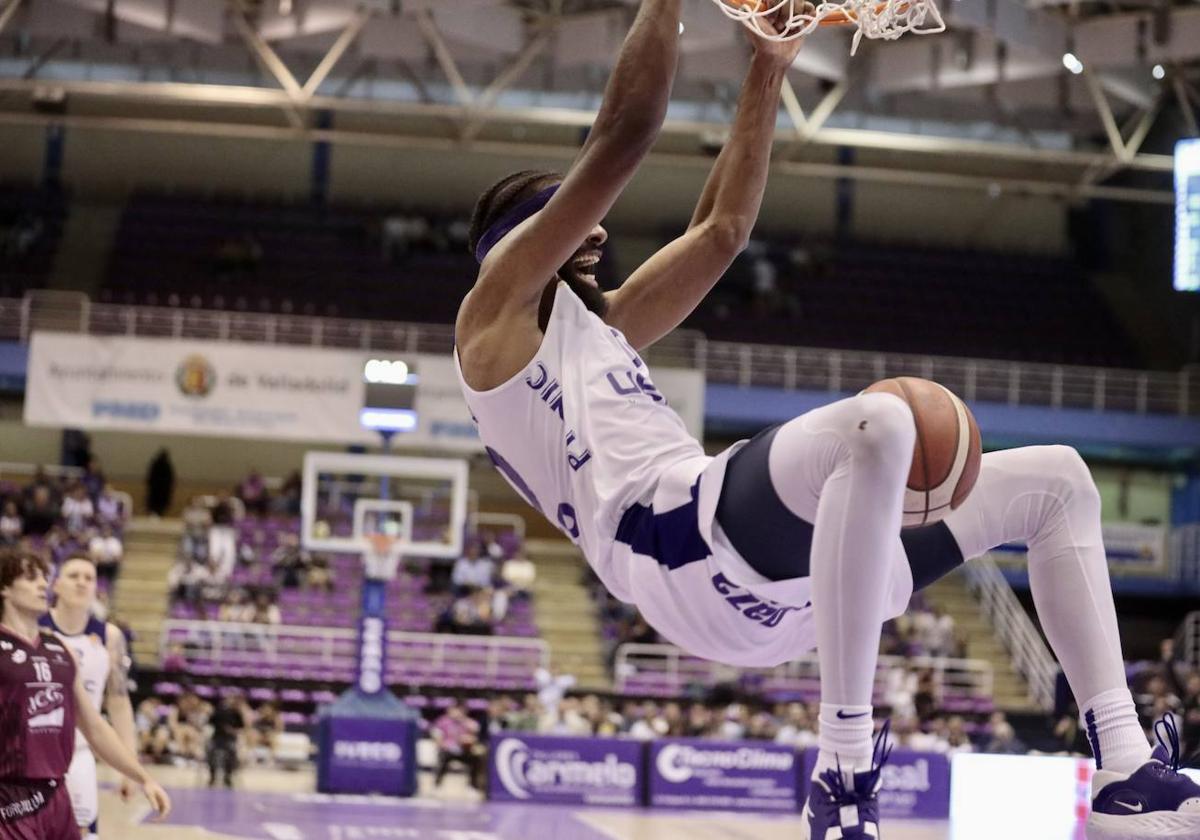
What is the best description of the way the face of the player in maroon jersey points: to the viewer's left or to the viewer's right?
to the viewer's right

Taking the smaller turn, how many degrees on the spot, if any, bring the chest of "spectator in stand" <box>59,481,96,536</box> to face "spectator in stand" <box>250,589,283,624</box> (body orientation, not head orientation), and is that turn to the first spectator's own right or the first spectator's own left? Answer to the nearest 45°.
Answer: approximately 45° to the first spectator's own left

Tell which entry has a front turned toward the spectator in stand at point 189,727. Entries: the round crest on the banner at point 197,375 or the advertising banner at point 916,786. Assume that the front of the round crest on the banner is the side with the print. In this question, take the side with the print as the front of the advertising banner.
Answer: the round crest on the banner

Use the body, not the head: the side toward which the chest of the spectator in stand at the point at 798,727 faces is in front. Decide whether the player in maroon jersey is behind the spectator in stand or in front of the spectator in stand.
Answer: in front

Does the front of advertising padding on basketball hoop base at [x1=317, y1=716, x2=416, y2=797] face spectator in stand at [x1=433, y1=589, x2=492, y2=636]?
no

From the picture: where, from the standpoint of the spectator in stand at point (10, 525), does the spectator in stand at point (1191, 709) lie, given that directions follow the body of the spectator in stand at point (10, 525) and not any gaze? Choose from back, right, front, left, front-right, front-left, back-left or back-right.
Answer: front-left

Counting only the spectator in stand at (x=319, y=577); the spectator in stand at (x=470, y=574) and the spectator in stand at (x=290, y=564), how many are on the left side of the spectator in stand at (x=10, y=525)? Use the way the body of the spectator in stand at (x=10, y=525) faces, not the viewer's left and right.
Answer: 3

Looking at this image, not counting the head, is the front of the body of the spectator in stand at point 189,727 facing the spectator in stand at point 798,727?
no

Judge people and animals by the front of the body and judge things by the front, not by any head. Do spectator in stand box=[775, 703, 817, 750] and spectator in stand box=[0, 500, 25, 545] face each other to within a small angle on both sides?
no

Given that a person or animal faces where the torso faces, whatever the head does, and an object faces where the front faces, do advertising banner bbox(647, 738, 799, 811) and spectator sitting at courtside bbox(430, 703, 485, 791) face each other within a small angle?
no

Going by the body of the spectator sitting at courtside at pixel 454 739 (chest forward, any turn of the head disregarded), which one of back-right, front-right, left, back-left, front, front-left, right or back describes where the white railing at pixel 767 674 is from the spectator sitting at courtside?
back-left

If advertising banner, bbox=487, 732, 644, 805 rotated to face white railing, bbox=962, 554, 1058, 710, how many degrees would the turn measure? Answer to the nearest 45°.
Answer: approximately 135° to its left

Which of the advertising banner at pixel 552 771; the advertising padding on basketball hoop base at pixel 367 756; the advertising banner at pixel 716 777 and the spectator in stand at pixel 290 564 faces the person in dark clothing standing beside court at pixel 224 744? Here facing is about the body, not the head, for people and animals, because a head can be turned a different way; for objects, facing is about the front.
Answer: the spectator in stand at pixel 290 564

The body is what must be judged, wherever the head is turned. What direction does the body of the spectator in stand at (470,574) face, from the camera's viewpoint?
toward the camera

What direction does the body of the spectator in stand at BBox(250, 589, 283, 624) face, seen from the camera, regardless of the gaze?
toward the camera

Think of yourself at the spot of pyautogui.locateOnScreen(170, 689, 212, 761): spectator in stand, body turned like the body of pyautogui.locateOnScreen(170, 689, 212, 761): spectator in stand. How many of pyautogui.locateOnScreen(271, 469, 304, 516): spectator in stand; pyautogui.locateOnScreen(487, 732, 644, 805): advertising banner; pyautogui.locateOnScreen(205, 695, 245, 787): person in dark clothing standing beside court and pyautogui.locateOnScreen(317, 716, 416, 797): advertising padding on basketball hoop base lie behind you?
1

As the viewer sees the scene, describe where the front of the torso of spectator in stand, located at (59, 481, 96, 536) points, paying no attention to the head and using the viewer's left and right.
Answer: facing the viewer

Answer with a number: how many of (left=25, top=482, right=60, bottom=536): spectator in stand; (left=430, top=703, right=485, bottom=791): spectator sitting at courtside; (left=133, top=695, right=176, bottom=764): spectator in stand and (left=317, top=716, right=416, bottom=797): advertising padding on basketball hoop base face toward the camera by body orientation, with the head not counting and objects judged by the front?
4

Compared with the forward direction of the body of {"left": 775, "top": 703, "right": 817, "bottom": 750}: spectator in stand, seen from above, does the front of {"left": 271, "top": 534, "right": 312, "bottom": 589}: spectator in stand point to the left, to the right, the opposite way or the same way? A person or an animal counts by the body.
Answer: the same way
